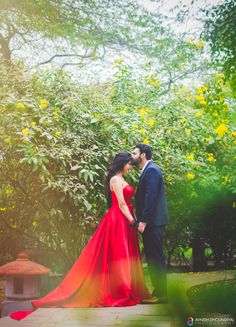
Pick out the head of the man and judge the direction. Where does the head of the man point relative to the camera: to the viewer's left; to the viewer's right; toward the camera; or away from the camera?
to the viewer's left

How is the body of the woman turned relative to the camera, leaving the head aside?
to the viewer's right

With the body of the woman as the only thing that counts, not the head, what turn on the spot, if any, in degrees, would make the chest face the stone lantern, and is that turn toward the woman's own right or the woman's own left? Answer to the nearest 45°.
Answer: approximately 135° to the woman's own left

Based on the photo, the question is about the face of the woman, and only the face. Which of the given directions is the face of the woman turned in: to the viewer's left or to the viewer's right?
to the viewer's right

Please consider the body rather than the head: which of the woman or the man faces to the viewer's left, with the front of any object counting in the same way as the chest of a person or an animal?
the man

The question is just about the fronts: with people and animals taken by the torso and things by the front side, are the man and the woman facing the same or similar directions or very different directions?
very different directions

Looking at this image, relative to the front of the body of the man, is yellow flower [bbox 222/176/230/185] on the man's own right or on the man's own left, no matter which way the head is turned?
on the man's own right

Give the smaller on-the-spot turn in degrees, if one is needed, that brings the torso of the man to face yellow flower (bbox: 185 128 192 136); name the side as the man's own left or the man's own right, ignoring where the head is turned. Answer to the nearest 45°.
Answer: approximately 90° to the man's own right

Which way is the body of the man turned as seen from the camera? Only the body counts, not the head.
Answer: to the viewer's left
